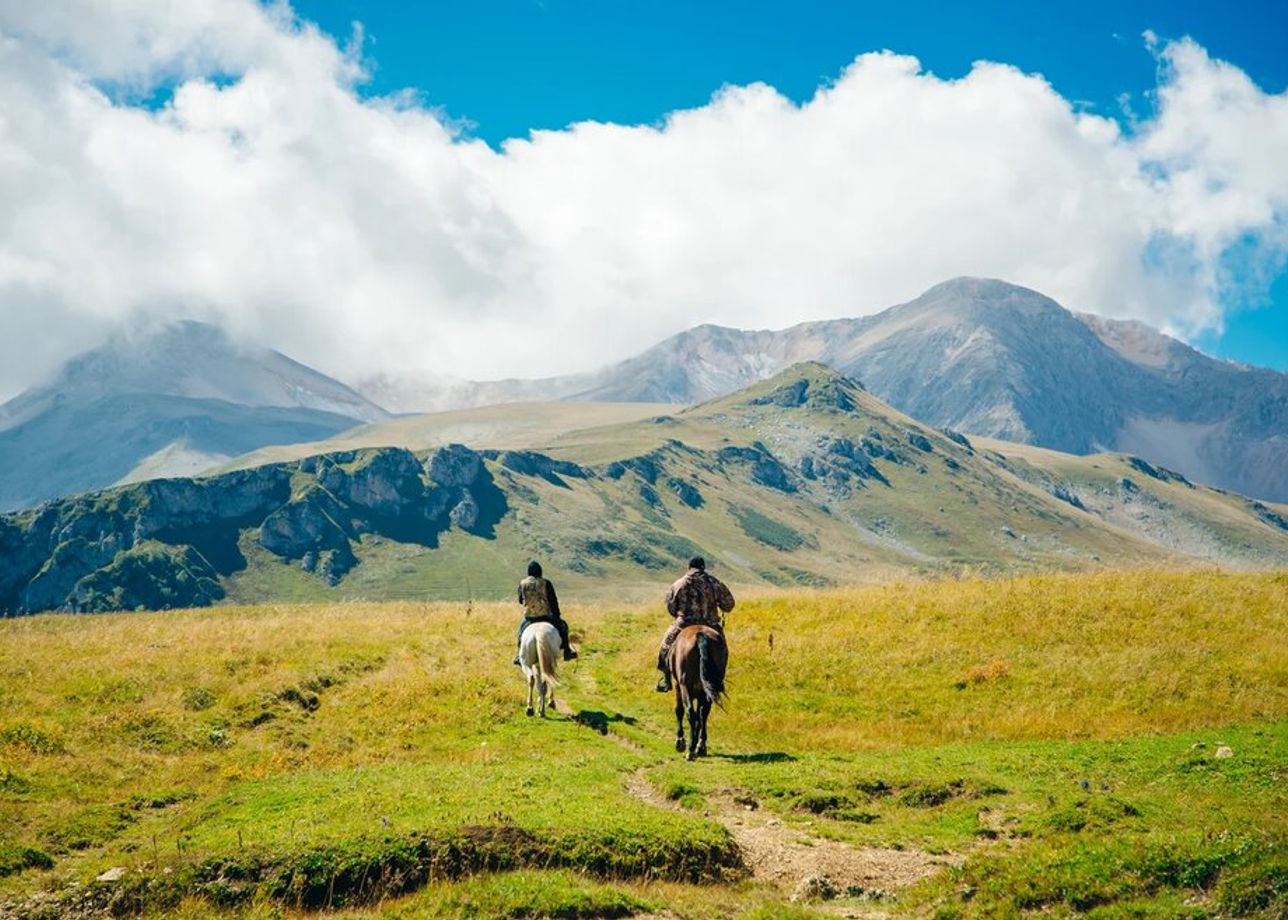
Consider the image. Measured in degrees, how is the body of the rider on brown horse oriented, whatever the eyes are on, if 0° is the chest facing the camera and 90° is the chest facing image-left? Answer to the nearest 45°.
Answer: approximately 180°

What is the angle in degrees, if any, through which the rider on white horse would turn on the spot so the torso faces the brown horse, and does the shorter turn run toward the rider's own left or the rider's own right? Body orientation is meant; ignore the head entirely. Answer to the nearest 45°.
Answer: approximately 135° to the rider's own right

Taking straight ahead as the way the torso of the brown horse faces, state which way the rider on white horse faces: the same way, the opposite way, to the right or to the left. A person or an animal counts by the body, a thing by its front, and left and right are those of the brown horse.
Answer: the same way

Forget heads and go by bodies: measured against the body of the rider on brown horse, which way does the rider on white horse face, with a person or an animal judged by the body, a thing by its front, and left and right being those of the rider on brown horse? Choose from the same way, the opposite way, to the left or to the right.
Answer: the same way

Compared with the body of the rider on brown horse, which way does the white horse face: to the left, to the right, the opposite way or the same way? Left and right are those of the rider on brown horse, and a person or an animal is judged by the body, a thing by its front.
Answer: the same way

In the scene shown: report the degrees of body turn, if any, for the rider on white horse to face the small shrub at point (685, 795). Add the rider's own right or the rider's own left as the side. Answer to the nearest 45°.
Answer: approximately 180°

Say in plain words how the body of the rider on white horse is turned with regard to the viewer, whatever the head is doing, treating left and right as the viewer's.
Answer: facing away from the viewer

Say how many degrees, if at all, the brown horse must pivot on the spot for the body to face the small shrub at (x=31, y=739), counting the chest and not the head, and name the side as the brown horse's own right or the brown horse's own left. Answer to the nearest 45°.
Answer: approximately 90° to the brown horse's own left

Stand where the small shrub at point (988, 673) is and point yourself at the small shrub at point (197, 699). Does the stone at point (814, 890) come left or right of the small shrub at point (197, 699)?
left

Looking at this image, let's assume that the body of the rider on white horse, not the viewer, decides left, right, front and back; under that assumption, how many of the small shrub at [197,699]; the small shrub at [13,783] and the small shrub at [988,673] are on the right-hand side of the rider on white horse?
1

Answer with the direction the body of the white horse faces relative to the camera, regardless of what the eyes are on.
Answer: away from the camera

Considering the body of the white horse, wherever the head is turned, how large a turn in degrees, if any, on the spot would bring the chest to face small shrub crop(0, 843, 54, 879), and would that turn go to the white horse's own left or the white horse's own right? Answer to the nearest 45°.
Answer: approximately 135° to the white horse's own left

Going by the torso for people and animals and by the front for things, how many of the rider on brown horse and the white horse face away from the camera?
2

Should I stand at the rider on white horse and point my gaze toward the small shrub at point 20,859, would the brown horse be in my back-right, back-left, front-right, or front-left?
front-left
